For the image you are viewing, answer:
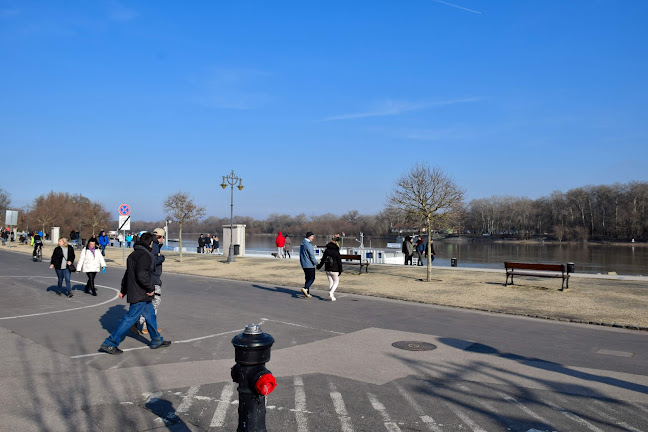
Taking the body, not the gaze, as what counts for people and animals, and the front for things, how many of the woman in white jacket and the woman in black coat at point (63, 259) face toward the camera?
2

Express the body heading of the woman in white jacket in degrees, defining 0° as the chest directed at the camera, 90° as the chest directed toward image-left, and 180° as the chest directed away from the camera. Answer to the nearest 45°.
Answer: approximately 0°

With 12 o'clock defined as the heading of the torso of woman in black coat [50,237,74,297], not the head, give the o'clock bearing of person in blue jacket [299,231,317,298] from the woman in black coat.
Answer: The person in blue jacket is roughly at 10 o'clock from the woman in black coat.

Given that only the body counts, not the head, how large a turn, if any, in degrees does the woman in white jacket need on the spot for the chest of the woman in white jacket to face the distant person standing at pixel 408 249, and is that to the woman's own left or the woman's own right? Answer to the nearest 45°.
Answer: approximately 135° to the woman's own left

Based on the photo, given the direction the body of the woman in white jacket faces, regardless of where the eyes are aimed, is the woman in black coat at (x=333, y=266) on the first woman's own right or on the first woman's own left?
on the first woman's own left

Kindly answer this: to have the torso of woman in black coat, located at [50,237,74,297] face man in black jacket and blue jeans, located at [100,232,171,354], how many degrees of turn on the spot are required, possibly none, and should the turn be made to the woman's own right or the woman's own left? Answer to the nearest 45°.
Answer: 0° — they already face them

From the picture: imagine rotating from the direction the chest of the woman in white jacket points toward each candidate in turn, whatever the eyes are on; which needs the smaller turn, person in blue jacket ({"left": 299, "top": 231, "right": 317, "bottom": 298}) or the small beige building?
the person in blue jacket

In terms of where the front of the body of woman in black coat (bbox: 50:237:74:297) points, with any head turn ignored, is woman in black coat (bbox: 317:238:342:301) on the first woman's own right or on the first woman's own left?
on the first woman's own left

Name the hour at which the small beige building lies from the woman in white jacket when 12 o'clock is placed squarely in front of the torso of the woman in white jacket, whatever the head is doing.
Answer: The small beige building is roughly at 7 o'clock from the woman in white jacket.

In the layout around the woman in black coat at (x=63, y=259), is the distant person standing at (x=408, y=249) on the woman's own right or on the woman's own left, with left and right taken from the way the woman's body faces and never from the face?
on the woman's own left
